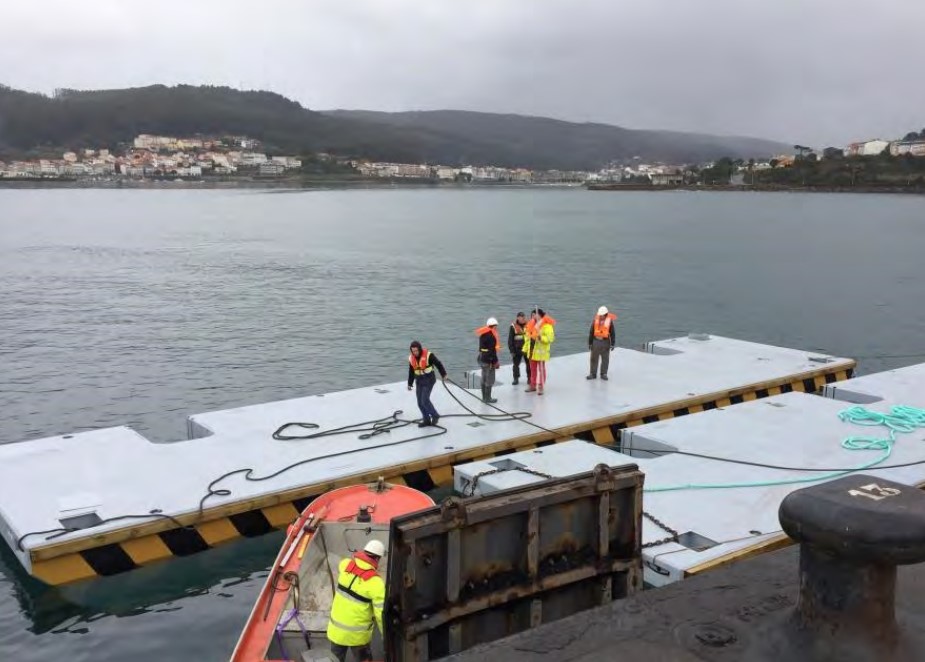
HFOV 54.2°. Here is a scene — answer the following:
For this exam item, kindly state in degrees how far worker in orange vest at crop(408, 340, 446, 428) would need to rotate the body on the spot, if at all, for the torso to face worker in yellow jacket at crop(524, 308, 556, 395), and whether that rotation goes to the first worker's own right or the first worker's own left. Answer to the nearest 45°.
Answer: approximately 180°

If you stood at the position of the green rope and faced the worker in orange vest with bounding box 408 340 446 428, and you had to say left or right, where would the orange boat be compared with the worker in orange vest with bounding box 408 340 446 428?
left

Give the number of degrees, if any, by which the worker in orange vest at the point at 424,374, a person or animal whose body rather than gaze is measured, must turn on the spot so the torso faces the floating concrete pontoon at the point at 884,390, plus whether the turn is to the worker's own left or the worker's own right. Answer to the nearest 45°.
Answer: approximately 135° to the worker's own left

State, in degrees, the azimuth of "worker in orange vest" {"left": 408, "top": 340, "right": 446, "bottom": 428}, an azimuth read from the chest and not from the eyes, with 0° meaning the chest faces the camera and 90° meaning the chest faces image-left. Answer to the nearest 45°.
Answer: approximately 45°

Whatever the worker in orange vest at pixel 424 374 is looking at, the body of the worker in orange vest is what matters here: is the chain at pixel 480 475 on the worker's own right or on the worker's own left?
on the worker's own left
